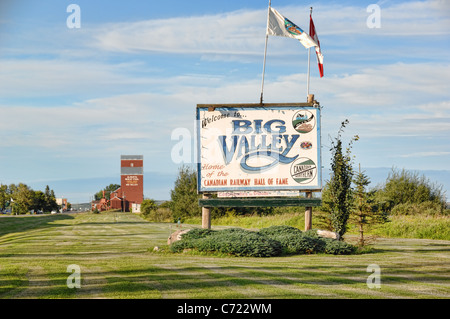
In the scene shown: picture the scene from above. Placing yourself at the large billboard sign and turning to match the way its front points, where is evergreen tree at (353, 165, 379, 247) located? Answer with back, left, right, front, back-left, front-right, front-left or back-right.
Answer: left

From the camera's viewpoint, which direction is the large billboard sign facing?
toward the camera

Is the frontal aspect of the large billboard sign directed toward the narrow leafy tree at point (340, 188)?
no

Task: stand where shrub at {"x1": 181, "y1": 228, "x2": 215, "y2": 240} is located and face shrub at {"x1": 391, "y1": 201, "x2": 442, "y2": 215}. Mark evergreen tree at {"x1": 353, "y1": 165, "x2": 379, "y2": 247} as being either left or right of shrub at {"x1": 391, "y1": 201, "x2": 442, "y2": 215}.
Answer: right

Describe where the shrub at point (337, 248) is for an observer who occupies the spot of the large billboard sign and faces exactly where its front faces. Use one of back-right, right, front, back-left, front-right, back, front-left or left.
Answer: front-left

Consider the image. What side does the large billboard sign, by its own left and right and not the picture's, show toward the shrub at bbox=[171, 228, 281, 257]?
front

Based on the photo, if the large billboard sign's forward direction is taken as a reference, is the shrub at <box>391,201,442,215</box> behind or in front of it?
behind
